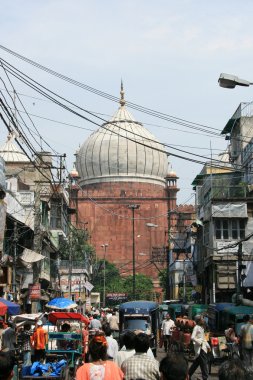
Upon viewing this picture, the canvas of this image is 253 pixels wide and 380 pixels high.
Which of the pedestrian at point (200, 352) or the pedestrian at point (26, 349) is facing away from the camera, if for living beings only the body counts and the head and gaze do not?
the pedestrian at point (26, 349)

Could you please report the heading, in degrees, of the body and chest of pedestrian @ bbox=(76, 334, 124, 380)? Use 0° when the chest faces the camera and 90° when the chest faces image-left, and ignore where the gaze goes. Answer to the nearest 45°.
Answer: approximately 180°

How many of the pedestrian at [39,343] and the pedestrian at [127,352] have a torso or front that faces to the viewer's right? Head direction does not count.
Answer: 0

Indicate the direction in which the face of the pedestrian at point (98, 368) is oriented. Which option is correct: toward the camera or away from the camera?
away from the camera

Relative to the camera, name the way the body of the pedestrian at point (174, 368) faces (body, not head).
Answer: away from the camera

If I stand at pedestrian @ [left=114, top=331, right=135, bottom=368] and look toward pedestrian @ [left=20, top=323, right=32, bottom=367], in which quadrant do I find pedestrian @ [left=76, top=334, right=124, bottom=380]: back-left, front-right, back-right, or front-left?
back-left

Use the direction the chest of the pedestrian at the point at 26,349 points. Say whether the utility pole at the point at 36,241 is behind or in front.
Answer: in front

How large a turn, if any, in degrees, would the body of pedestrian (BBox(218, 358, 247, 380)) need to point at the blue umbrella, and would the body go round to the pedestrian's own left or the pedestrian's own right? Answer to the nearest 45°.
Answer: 0° — they already face it

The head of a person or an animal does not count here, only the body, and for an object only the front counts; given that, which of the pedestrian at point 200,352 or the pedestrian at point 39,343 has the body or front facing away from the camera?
the pedestrian at point 39,343

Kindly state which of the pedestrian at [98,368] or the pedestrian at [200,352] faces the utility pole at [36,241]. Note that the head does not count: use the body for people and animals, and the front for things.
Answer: the pedestrian at [98,368]

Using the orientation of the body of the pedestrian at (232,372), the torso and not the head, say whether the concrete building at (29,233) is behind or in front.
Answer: in front

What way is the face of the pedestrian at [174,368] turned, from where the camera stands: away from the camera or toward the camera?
away from the camera
